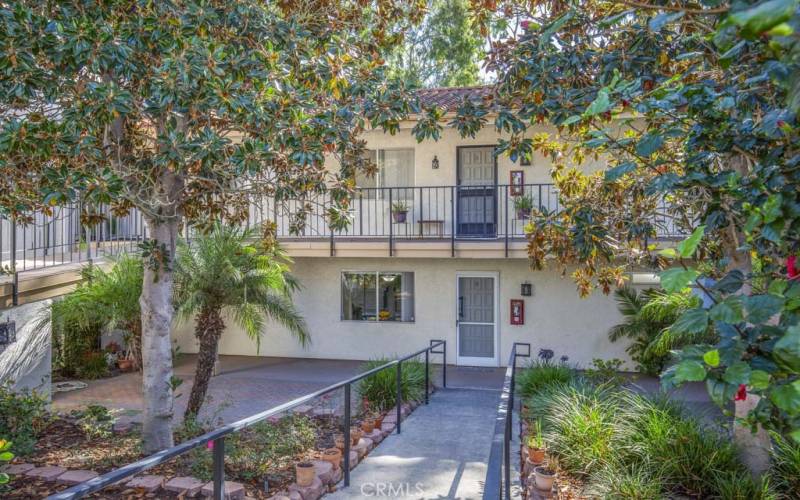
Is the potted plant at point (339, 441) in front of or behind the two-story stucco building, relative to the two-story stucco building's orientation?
in front

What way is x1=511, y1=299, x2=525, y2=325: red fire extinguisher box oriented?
toward the camera

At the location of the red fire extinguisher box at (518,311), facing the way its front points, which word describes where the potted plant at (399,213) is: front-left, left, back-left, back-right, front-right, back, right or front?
right

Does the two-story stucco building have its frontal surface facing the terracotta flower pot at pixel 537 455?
yes

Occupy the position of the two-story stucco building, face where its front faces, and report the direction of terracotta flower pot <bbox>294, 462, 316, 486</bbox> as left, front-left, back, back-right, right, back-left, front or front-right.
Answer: front

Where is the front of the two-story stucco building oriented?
toward the camera

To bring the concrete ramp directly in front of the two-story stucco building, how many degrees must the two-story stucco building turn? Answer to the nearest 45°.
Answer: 0° — it already faces it

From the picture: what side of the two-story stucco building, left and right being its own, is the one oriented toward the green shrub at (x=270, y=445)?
front

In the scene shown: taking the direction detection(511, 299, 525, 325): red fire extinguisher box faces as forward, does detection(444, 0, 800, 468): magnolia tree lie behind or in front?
in front

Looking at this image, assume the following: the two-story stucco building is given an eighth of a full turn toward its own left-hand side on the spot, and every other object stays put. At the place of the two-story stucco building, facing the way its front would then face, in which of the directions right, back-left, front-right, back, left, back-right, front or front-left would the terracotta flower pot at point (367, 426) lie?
front-right

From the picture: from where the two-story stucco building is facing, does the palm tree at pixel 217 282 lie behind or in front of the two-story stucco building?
in front

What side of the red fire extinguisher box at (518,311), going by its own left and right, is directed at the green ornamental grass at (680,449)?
front

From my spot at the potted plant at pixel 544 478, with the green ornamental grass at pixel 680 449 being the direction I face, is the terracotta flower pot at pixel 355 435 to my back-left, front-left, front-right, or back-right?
back-left

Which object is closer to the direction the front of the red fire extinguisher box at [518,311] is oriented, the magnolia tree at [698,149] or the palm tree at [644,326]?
the magnolia tree

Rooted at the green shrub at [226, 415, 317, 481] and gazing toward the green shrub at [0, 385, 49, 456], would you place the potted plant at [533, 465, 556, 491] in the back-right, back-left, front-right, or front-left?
back-left
